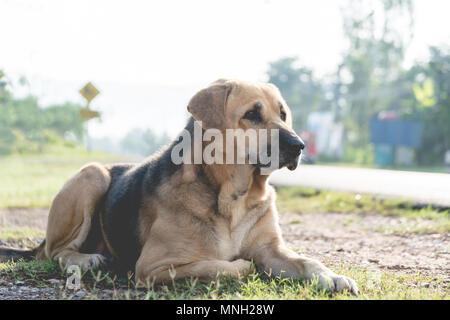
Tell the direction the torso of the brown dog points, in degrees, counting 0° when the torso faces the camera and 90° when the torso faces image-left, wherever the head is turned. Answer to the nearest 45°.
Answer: approximately 315°

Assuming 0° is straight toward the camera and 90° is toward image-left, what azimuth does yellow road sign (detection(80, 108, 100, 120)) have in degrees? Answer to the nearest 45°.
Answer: approximately 0°

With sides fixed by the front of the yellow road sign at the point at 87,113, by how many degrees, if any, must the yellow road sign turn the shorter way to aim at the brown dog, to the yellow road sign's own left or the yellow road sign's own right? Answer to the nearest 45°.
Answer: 0° — it already faces it

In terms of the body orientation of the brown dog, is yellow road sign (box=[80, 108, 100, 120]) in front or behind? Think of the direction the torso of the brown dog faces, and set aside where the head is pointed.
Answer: behind

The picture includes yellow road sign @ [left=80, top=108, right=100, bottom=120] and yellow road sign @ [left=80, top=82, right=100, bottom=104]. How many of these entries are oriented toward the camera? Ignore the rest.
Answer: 2

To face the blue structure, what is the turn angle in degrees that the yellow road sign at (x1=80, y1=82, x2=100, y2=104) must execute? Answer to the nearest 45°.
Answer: approximately 135° to its left

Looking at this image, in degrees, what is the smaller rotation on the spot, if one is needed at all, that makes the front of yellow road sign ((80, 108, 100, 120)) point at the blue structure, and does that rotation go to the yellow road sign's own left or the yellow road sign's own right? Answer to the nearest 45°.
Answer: approximately 135° to the yellow road sign's own left
